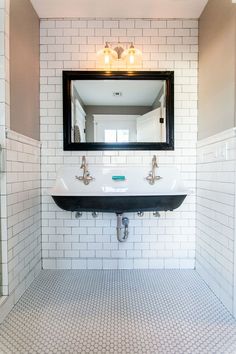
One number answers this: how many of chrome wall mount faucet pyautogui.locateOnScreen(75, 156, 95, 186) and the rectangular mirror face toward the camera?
2

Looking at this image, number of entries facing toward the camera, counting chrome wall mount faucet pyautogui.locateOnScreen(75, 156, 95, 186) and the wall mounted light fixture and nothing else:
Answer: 2

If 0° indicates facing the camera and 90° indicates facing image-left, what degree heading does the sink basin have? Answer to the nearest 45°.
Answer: approximately 0°

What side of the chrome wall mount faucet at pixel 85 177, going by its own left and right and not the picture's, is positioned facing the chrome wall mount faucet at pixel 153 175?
left

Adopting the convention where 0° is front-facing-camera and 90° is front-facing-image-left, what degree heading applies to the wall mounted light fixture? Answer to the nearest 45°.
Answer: approximately 0°
